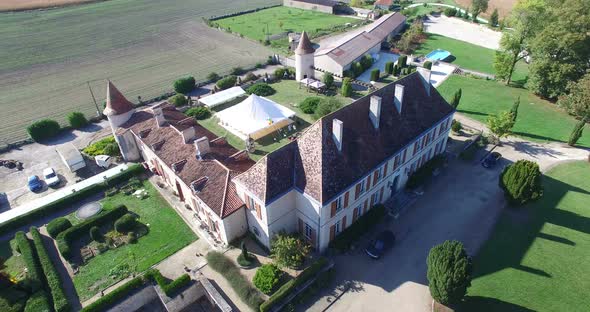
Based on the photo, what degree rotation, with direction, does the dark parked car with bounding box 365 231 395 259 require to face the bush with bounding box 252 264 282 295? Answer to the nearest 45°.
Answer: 0° — it already faces it

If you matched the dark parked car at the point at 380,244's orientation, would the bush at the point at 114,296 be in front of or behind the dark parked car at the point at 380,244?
in front

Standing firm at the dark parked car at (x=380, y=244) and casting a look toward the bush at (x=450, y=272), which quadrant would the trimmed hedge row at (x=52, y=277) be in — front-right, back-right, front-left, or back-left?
back-right

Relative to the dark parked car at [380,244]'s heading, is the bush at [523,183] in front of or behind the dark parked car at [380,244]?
behind

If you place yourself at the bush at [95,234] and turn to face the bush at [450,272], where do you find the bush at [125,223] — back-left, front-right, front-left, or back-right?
front-left
